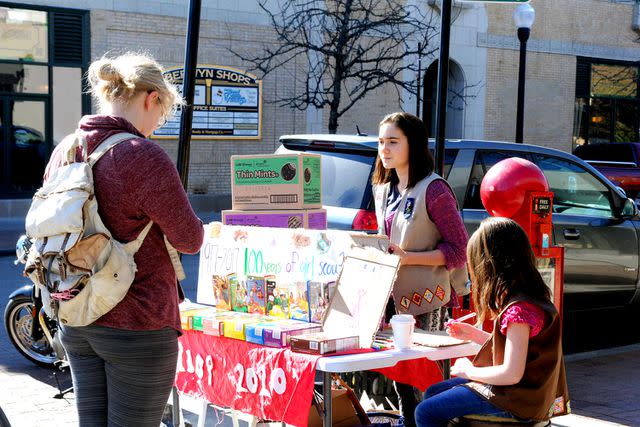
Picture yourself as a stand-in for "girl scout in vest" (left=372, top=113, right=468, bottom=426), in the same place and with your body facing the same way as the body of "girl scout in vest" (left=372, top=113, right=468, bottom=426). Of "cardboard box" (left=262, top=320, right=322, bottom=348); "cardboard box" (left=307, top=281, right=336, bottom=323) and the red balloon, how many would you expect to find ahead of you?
2

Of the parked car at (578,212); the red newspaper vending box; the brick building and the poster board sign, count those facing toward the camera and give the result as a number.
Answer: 3

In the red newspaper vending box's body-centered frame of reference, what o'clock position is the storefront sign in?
The storefront sign is roughly at 5 o'clock from the red newspaper vending box.

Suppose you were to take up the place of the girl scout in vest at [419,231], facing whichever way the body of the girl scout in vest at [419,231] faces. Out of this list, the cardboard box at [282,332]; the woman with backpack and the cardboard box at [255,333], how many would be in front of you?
3

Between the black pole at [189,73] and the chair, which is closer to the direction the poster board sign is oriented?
the chair

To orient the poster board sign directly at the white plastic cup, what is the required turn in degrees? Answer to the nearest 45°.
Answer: approximately 45° to its left

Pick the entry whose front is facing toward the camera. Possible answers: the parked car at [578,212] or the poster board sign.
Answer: the poster board sign

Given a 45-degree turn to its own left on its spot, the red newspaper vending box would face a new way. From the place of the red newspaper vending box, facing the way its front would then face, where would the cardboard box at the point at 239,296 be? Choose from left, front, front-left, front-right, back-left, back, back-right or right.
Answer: right

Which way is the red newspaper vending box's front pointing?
toward the camera

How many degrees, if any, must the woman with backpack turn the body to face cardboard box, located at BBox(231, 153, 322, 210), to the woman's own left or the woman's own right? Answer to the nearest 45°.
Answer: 0° — they already face it

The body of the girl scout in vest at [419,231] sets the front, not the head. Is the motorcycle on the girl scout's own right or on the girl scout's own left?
on the girl scout's own right

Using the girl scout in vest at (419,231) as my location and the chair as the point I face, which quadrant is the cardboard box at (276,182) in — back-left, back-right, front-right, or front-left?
back-right

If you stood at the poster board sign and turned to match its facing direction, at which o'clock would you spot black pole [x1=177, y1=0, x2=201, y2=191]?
The black pole is roughly at 5 o'clock from the poster board sign.

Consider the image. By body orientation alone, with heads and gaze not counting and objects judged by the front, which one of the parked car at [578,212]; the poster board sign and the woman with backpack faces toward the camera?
the poster board sign

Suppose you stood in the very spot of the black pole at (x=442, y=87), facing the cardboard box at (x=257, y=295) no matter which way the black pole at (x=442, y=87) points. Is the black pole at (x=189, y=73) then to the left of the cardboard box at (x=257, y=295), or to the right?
right

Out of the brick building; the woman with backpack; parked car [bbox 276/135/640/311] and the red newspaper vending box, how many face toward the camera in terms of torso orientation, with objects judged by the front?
2

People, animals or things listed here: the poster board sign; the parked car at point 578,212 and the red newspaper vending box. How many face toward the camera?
2

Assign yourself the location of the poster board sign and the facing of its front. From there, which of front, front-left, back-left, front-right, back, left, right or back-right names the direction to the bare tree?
back

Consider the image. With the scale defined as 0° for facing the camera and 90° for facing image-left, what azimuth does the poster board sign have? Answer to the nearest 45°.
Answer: approximately 0°

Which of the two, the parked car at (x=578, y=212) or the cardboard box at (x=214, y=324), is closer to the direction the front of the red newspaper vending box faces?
the cardboard box

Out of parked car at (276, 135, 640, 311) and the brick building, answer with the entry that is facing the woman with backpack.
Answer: the brick building

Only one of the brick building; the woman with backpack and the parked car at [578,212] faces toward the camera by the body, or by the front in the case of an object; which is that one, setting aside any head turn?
the brick building
